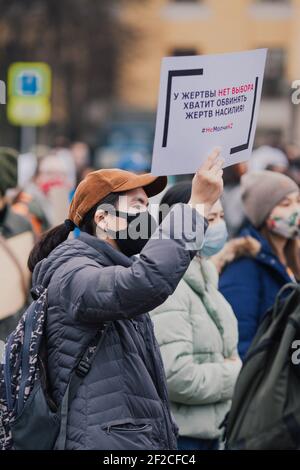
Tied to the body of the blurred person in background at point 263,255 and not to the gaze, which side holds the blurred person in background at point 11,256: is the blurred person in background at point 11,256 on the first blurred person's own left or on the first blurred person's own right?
on the first blurred person's own right

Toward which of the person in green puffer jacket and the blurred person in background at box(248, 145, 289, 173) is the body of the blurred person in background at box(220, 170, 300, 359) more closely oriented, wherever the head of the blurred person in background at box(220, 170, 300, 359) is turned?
the person in green puffer jacket

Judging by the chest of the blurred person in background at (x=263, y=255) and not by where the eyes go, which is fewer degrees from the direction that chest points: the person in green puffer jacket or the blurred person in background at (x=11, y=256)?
the person in green puffer jacket

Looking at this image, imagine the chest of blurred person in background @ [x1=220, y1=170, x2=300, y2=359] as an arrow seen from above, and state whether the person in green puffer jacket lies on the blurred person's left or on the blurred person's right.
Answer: on the blurred person's right

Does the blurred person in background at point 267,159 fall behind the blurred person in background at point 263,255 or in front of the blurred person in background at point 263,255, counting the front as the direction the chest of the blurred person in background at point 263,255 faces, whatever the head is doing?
behind

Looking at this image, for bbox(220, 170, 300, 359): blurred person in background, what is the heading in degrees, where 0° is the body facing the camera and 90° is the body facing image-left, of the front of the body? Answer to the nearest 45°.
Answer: approximately 315°
